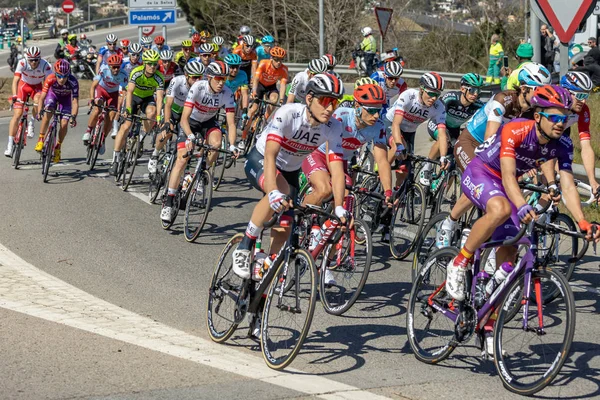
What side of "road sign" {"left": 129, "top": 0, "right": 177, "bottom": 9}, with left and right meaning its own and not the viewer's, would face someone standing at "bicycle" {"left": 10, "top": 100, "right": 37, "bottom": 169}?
front

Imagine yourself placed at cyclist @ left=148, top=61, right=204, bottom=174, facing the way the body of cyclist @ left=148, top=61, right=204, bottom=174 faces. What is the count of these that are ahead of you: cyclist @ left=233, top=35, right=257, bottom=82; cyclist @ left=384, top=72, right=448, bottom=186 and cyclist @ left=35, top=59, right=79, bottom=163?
1

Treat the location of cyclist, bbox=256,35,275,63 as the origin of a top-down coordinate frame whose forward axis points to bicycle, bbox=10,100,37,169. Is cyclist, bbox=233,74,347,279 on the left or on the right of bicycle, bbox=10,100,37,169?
left

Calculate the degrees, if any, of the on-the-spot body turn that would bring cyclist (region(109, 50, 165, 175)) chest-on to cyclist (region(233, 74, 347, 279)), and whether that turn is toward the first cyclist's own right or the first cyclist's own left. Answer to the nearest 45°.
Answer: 0° — they already face them

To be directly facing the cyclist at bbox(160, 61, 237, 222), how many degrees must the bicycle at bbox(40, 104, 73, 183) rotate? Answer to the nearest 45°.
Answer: approximately 45° to its left

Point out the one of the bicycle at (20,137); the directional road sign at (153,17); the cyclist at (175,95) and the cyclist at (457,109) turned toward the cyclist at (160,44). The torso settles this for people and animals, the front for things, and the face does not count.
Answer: the directional road sign

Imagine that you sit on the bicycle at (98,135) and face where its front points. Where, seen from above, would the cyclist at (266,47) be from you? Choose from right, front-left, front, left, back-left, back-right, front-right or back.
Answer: back-left

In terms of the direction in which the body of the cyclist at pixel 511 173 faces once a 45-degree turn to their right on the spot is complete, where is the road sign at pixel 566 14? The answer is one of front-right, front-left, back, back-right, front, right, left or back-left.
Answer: back

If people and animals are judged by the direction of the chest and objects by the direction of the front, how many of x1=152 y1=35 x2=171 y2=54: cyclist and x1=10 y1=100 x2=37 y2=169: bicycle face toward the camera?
2
